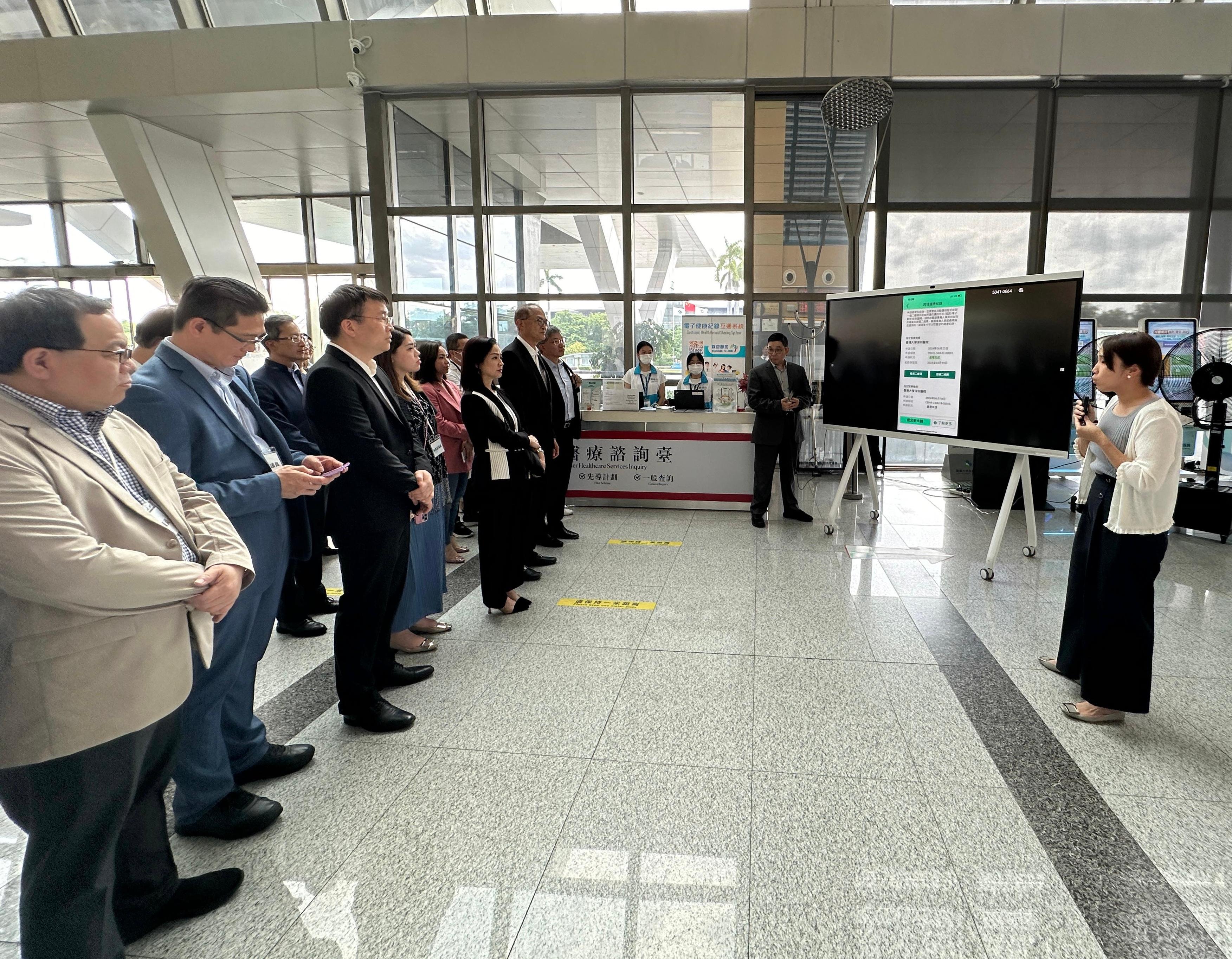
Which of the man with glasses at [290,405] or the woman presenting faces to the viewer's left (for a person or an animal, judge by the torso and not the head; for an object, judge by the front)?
the woman presenting

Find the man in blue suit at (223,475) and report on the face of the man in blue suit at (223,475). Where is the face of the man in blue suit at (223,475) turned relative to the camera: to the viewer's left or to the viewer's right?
to the viewer's right

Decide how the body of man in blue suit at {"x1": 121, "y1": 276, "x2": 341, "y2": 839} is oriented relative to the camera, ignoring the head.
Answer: to the viewer's right

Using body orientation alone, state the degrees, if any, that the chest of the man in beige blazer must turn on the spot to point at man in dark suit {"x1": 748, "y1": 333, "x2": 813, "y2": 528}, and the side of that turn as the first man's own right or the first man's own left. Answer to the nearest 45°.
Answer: approximately 45° to the first man's own left

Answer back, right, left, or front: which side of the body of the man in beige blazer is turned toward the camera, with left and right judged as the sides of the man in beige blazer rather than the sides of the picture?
right

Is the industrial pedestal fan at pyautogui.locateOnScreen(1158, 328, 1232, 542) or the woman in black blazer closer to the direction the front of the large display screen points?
the woman in black blazer

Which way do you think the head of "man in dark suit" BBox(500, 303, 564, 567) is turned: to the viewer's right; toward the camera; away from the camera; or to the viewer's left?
to the viewer's right

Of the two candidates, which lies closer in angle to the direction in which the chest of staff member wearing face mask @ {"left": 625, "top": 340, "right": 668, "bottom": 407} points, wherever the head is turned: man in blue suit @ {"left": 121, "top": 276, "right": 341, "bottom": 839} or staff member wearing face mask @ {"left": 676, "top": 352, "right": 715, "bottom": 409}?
the man in blue suit

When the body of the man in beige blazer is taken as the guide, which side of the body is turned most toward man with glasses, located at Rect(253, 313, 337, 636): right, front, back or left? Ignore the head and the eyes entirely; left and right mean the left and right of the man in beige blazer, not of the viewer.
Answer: left

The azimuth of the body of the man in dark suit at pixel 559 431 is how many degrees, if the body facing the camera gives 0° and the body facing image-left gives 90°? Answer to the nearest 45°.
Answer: approximately 315°

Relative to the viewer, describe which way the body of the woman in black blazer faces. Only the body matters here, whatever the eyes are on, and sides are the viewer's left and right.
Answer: facing to the right of the viewer

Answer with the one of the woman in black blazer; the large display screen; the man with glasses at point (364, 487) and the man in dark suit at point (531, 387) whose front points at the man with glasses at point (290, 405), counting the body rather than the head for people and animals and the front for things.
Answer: the large display screen

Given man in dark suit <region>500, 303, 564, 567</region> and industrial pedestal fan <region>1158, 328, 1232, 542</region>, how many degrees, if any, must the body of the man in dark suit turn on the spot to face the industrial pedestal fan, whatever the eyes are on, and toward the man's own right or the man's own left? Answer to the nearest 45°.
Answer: approximately 45° to the man's own left
